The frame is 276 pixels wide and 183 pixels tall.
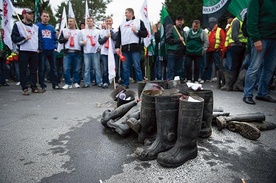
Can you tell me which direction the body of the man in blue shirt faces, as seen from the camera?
toward the camera

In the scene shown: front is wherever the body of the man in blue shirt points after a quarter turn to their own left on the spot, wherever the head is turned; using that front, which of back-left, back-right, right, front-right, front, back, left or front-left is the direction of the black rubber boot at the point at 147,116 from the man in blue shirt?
right

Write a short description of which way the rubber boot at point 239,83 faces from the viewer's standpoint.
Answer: facing the viewer and to the left of the viewer

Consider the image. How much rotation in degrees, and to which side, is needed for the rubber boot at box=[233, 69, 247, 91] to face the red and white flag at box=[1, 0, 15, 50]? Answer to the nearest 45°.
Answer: approximately 45° to its right

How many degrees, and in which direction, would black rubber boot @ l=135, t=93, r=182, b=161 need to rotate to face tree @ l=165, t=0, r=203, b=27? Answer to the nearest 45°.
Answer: approximately 135° to its right

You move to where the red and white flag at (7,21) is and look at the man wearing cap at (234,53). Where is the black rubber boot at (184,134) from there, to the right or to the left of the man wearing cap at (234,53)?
right
